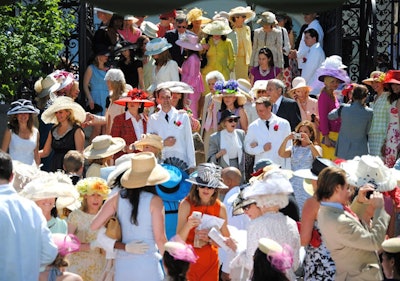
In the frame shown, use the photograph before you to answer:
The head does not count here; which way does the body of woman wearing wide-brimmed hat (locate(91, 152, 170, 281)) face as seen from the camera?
away from the camera

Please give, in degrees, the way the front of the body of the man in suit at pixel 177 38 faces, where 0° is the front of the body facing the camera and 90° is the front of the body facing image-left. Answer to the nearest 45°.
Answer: approximately 0°

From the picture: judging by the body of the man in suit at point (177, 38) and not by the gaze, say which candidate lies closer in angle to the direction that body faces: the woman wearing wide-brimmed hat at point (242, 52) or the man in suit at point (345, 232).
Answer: the man in suit

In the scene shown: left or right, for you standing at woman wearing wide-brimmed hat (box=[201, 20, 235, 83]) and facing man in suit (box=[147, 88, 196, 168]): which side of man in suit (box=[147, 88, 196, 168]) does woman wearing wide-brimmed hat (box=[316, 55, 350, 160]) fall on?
left

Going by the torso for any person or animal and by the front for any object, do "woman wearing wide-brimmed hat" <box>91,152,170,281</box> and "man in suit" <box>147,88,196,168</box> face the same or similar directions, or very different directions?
very different directions

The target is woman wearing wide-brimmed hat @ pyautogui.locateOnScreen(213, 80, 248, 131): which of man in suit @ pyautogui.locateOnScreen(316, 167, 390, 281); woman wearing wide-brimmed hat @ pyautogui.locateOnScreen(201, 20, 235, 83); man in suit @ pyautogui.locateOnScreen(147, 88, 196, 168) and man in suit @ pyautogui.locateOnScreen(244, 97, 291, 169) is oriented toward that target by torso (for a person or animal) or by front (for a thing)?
woman wearing wide-brimmed hat @ pyautogui.locateOnScreen(201, 20, 235, 83)

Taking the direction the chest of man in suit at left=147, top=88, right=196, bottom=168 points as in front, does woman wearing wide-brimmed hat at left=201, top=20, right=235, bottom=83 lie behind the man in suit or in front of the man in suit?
behind
